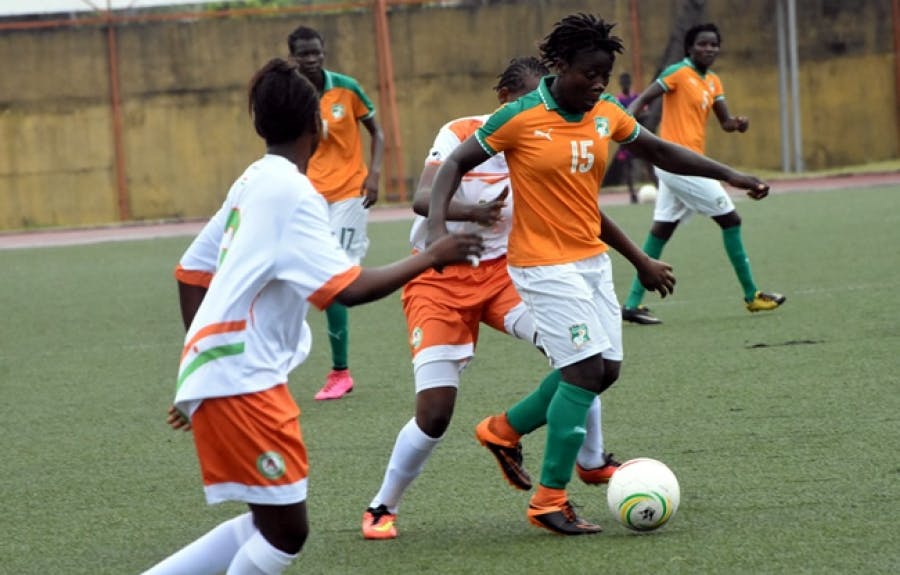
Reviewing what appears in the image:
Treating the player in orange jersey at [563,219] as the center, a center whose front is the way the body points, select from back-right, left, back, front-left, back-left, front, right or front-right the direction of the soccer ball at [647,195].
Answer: back-left

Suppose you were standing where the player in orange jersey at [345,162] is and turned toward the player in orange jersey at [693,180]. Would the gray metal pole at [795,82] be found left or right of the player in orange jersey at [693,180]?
left

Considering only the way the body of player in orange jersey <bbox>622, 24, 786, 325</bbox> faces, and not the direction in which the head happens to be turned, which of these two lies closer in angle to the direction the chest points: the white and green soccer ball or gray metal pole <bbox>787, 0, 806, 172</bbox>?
the white and green soccer ball

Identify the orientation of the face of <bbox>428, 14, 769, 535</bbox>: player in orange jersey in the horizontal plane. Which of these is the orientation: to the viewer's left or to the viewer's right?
to the viewer's right

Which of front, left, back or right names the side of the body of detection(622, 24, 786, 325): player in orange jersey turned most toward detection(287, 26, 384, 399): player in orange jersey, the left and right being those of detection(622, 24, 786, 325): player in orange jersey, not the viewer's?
right

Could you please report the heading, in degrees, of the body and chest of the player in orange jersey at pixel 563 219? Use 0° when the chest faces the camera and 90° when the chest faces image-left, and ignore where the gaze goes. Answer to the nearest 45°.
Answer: approximately 315°

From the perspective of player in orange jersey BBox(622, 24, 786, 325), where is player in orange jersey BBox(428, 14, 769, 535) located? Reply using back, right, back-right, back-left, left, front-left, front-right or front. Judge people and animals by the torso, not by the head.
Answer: front-right

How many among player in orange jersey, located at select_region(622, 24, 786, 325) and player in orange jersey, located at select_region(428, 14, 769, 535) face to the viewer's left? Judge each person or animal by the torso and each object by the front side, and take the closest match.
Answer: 0

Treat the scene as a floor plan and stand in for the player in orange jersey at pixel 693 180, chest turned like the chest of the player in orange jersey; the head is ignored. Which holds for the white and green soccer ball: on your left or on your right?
on your right

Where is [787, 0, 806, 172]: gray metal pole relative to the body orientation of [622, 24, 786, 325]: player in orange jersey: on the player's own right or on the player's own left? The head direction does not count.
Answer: on the player's own left
